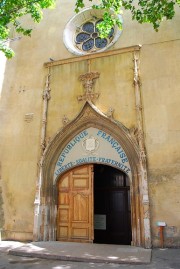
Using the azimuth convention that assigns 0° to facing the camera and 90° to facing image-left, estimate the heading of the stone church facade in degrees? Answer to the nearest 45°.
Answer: approximately 0°
